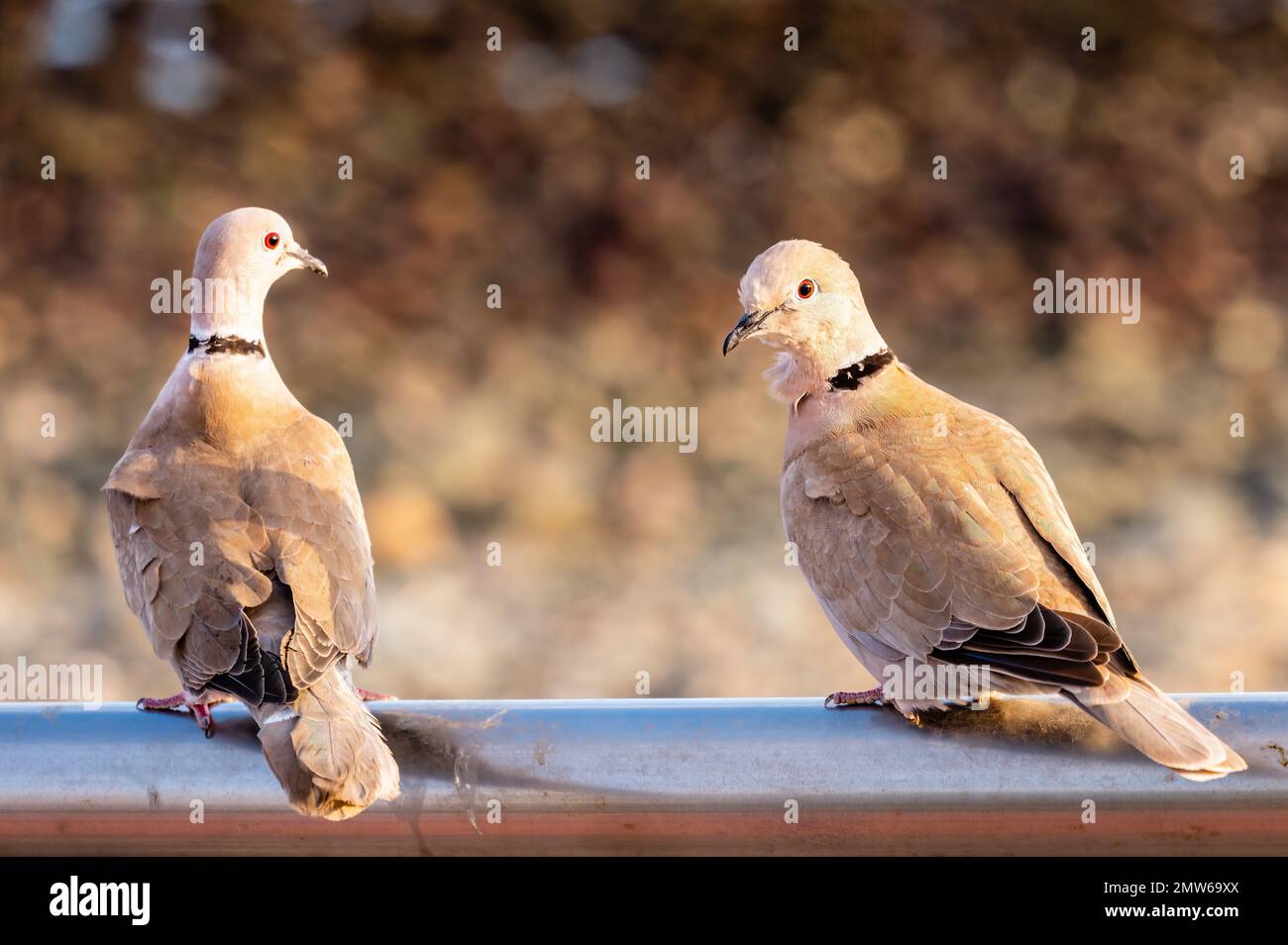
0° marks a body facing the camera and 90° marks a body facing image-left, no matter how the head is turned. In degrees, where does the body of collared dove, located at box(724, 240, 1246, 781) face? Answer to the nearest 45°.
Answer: approximately 135°

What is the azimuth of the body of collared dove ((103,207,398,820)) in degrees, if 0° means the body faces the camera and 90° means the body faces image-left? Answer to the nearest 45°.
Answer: approximately 180°

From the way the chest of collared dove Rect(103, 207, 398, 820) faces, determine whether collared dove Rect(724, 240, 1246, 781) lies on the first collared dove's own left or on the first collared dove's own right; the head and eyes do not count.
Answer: on the first collared dove's own right
